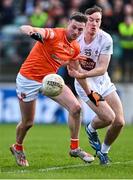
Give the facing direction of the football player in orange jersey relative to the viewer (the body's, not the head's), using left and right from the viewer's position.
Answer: facing the viewer and to the right of the viewer

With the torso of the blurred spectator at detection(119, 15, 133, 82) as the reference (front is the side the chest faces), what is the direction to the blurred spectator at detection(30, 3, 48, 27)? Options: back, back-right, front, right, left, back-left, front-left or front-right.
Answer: right

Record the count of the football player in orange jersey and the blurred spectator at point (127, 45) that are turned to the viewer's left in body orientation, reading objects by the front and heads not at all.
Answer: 0

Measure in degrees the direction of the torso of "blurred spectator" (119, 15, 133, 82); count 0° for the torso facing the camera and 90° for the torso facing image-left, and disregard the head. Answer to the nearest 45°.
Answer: approximately 0°

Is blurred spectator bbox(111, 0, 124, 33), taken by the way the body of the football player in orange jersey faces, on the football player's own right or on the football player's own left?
on the football player's own left
